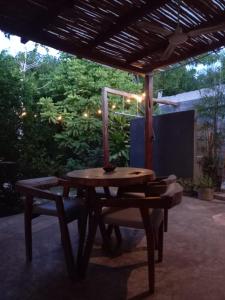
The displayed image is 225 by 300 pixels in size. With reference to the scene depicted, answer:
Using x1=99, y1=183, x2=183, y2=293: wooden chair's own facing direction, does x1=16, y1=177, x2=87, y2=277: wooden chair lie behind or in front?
in front

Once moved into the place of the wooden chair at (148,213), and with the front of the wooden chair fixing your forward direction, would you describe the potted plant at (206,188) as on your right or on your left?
on your right
